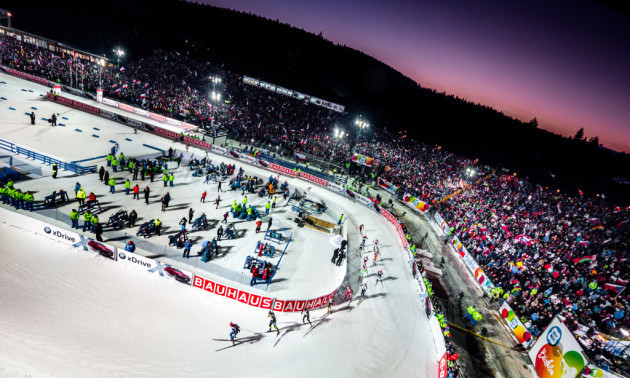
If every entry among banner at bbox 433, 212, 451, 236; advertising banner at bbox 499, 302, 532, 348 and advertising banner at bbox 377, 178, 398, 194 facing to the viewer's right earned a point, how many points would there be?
0

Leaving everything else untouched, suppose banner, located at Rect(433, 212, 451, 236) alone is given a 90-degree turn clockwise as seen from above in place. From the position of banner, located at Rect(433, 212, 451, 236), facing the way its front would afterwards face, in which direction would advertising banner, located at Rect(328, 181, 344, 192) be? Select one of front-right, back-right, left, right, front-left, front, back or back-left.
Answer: front-left

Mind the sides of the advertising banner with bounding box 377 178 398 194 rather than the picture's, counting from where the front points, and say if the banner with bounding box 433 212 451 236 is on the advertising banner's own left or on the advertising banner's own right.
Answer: on the advertising banner's own left

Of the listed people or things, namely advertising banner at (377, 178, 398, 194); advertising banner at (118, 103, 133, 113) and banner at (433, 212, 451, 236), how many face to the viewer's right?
0

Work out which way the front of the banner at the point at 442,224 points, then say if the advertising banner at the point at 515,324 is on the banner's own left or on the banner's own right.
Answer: on the banner's own left

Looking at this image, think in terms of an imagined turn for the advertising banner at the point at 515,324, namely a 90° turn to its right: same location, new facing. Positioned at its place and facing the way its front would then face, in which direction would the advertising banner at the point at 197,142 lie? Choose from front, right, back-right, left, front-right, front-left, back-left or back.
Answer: front-left

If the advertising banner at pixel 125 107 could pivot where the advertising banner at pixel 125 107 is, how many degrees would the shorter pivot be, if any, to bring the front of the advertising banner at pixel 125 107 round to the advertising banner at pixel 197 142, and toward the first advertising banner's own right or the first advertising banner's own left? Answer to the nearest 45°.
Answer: approximately 90° to the first advertising banner's own left

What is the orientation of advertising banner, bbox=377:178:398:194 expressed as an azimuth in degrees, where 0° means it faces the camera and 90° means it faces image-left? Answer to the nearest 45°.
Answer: approximately 45°

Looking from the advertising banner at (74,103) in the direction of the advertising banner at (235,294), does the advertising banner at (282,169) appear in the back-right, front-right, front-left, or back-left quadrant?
front-left

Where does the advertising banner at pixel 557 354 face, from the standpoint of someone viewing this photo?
facing the viewer

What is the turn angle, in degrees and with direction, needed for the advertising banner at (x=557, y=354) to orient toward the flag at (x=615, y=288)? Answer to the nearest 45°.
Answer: approximately 180°

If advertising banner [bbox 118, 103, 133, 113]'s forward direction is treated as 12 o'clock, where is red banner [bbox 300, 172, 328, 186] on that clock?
The red banner is roughly at 9 o'clock from the advertising banner.

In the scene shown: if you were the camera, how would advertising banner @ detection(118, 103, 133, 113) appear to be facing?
facing the viewer and to the left of the viewer

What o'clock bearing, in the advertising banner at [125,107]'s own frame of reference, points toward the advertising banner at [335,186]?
the advertising banner at [335,186] is roughly at 9 o'clock from the advertising banner at [125,107].

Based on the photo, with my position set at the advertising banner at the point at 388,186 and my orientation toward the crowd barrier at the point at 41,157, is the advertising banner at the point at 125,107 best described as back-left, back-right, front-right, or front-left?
front-right

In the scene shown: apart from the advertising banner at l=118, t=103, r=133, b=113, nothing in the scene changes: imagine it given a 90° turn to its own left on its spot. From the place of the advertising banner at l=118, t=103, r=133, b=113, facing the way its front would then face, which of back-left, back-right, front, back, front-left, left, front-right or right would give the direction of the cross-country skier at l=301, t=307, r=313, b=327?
front-right

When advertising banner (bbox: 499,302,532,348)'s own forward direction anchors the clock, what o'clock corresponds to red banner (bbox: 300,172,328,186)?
The red banner is roughly at 2 o'clock from the advertising banner.

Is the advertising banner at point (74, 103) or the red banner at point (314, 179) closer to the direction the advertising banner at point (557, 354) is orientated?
the advertising banner

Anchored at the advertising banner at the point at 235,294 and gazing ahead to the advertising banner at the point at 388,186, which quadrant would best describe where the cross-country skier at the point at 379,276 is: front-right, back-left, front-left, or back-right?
front-right

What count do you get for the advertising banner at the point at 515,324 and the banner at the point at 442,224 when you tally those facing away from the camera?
0

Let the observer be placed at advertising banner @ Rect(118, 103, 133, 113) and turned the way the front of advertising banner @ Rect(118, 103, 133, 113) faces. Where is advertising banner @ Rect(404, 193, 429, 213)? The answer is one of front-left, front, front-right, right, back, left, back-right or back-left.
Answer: left
